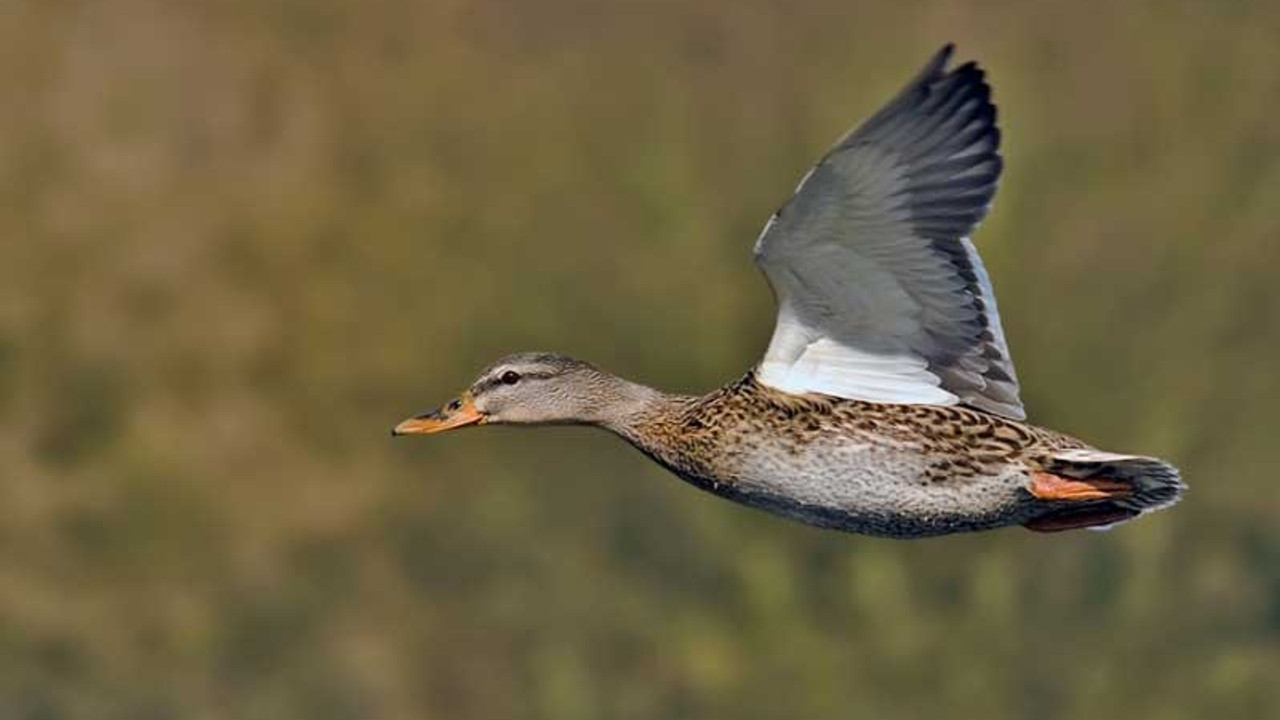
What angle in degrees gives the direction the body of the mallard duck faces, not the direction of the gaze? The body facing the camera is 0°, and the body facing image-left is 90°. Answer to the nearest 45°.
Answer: approximately 90°
